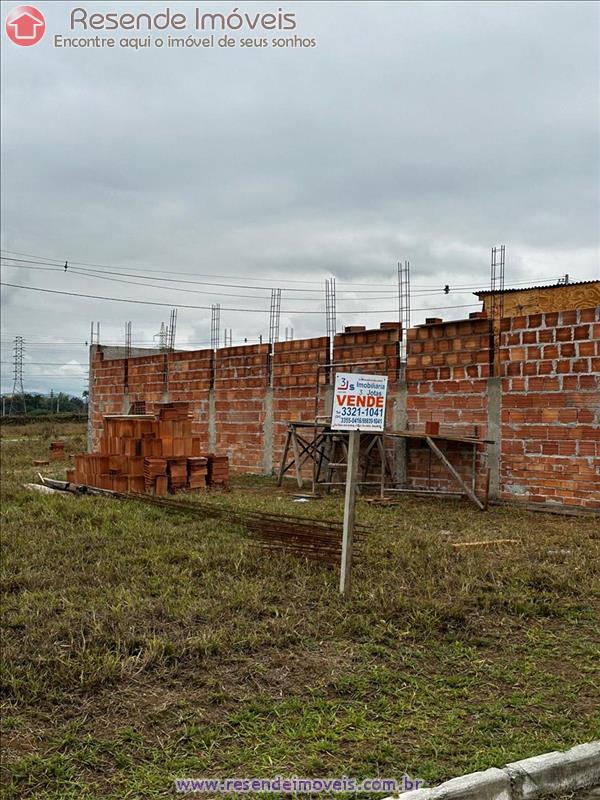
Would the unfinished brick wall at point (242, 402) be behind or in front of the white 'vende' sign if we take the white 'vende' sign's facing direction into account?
behind

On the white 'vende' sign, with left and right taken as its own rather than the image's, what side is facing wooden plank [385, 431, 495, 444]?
back

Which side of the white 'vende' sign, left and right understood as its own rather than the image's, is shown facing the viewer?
front

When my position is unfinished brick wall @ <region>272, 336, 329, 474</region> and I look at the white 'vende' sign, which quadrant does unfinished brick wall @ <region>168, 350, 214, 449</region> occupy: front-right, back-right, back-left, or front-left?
back-right

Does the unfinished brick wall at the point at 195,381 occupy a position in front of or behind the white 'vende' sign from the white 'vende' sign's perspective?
behind

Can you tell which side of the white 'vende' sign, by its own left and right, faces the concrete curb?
front

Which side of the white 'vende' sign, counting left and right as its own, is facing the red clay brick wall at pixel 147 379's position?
back

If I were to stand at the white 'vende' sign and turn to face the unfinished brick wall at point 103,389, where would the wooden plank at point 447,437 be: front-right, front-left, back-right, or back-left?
front-right

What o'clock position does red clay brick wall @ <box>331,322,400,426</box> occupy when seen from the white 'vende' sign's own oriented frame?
The red clay brick wall is roughly at 6 o'clock from the white 'vende' sign.

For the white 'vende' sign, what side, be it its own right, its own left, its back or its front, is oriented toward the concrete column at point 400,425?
back

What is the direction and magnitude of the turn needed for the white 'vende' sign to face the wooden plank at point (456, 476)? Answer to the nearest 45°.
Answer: approximately 180°
